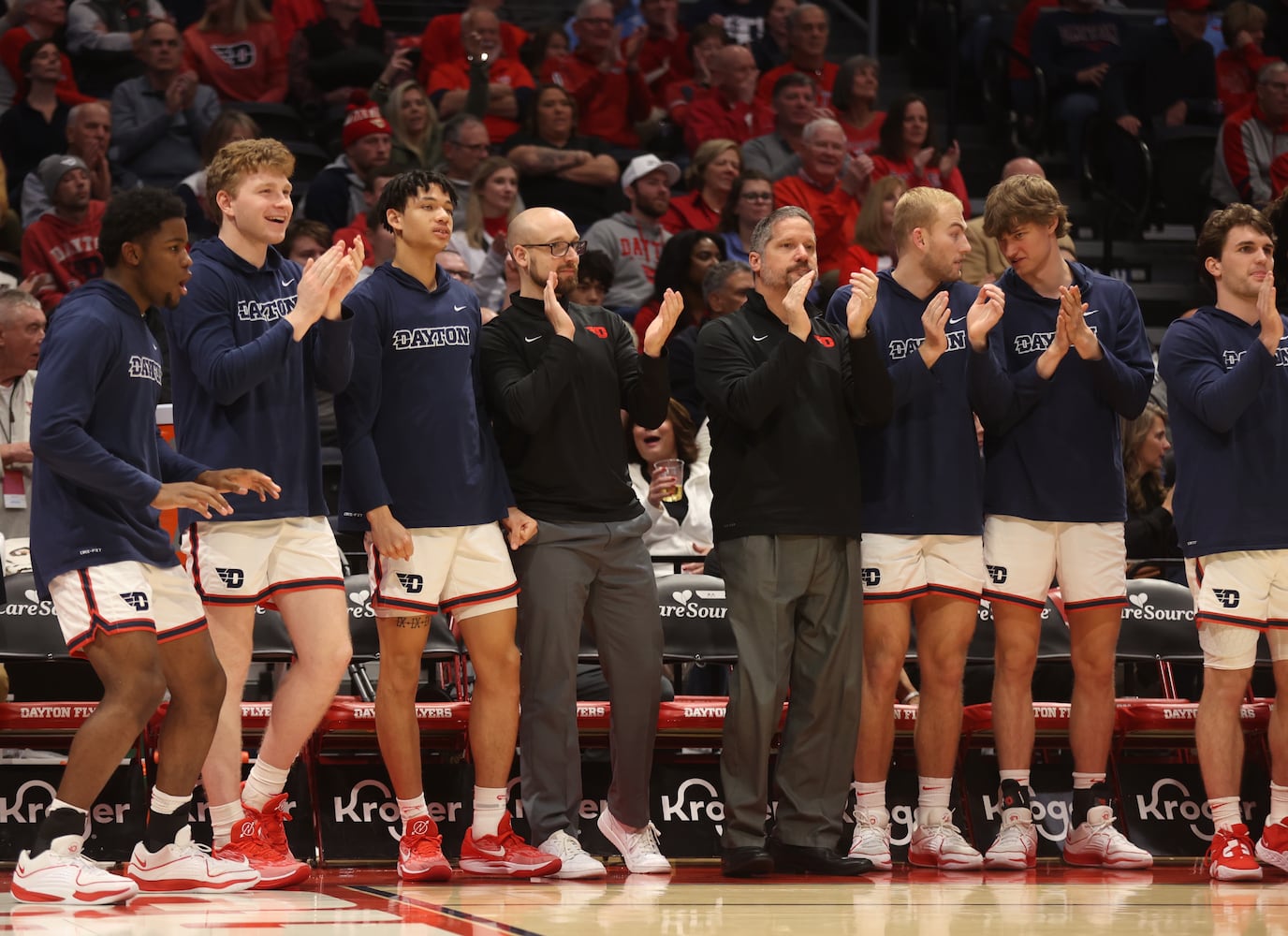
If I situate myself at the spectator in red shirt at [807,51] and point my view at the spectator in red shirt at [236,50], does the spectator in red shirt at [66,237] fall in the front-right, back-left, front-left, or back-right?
front-left

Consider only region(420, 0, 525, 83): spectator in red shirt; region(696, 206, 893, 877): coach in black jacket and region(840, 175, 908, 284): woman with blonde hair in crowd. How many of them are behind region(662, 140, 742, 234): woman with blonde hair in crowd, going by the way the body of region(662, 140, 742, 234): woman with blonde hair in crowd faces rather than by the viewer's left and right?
1

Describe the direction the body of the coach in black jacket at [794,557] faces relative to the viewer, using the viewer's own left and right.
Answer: facing the viewer and to the right of the viewer

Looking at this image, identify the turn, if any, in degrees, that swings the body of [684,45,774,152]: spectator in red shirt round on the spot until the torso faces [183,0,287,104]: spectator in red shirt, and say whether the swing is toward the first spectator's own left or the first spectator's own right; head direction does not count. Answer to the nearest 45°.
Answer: approximately 135° to the first spectator's own right

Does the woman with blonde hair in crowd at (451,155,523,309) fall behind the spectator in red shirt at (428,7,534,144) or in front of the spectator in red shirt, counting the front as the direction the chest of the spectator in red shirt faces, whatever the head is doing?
in front

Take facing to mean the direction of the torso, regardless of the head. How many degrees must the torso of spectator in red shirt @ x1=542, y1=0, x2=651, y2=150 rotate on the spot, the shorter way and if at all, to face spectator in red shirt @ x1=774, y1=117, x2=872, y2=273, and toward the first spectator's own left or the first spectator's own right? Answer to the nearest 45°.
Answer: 0° — they already face them

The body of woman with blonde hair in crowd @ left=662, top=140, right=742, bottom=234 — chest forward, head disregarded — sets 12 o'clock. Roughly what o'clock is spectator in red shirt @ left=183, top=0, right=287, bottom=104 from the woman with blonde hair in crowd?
The spectator in red shirt is roughly at 5 o'clock from the woman with blonde hair in crowd.

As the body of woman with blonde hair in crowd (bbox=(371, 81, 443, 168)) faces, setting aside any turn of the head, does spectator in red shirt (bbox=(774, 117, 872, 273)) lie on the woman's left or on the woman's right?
on the woman's left

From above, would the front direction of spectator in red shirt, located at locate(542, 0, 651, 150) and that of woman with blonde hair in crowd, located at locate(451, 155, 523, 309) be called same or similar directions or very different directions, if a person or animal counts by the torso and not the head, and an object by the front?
same or similar directions

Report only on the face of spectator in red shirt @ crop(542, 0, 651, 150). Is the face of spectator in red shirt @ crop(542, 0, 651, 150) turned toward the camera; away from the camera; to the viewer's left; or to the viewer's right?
toward the camera

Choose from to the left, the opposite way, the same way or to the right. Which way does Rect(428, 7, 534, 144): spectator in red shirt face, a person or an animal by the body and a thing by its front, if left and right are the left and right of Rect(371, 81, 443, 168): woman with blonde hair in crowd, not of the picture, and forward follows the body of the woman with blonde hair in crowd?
the same way

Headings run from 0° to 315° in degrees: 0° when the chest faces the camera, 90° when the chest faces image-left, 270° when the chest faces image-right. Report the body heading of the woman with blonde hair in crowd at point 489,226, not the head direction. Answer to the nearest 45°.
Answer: approximately 315°

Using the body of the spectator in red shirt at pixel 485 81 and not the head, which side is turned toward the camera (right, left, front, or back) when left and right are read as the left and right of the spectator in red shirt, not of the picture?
front

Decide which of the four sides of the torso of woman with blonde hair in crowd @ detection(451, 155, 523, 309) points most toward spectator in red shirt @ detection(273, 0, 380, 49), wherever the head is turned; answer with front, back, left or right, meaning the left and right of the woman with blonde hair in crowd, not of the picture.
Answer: back

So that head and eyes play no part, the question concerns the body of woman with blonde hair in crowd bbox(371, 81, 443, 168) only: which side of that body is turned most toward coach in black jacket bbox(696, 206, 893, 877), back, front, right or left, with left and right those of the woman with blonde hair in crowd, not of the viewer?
front

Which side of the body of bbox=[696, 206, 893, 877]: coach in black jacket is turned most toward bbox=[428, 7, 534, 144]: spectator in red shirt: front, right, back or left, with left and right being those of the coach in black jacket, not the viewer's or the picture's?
back

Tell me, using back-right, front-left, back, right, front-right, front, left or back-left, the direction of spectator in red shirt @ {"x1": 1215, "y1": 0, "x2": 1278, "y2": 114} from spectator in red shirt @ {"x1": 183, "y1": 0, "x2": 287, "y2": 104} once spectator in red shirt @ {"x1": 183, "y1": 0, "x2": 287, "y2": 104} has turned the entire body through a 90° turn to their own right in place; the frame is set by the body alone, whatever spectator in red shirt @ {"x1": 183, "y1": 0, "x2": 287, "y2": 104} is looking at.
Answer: back

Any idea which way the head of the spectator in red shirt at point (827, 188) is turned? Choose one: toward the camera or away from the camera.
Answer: toward the camera

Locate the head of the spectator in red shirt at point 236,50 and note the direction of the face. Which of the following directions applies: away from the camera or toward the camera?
toward the camera

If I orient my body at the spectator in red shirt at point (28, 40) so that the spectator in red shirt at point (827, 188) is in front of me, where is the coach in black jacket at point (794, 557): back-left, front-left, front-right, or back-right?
front-right

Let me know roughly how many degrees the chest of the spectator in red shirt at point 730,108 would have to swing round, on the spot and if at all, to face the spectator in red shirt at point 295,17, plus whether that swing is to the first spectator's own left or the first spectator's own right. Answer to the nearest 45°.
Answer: approximately 135° to the first spectator's own right
